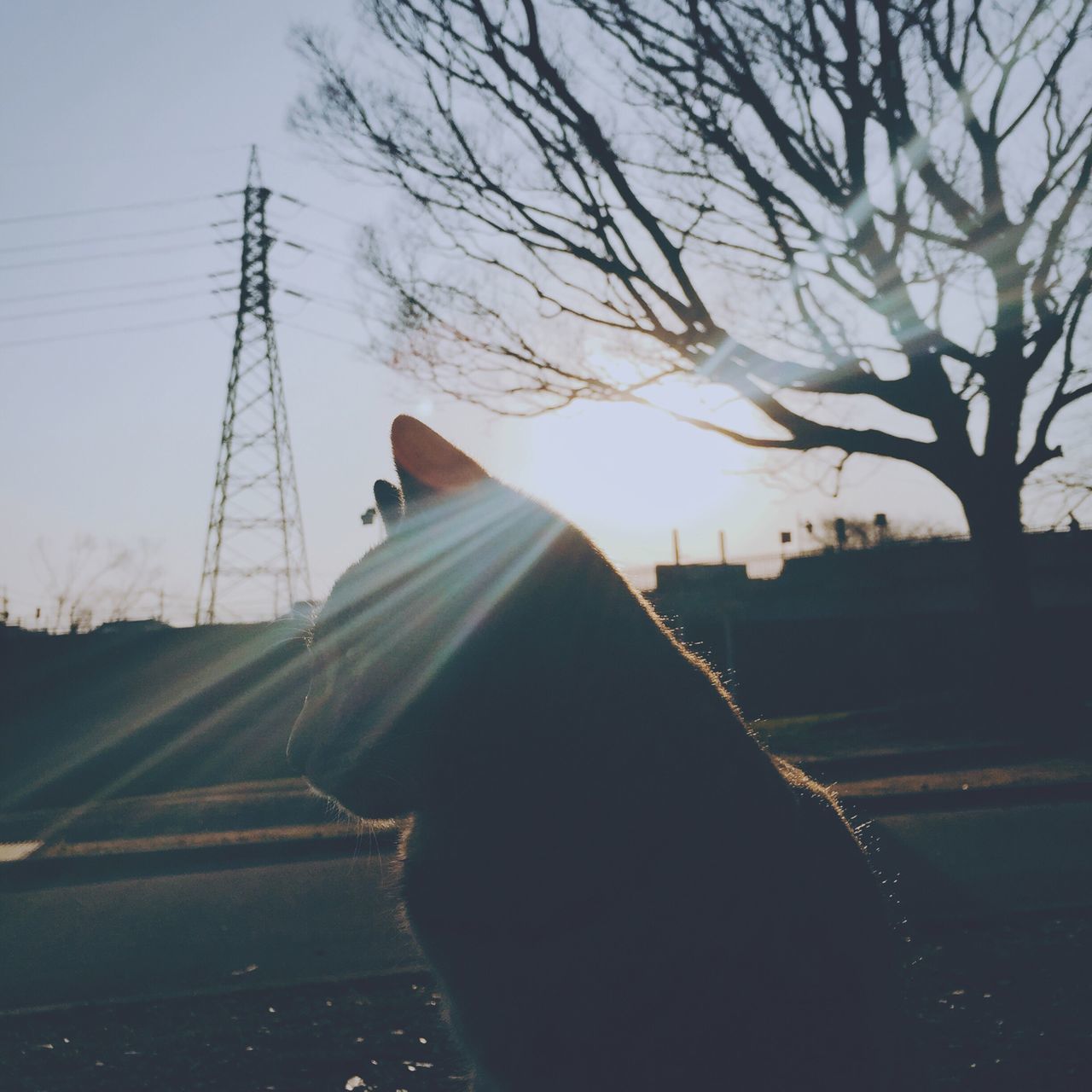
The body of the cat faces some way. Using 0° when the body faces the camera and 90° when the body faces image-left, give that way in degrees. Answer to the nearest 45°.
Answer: approximately 90°
